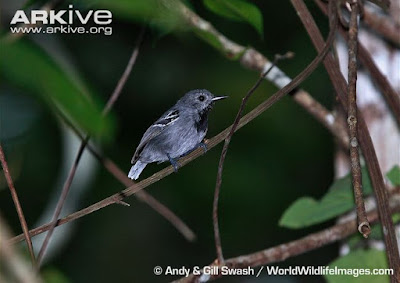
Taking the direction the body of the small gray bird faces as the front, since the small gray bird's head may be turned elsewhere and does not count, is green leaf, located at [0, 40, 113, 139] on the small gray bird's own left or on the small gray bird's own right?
on the small gray bird's own right

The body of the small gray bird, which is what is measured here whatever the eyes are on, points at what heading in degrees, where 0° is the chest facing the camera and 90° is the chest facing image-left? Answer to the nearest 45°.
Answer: approximately 270°

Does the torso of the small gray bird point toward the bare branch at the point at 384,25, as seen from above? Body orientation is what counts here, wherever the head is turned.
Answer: yes

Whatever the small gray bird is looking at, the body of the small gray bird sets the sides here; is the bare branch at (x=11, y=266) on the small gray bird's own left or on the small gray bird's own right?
on the small gray bird's own right
